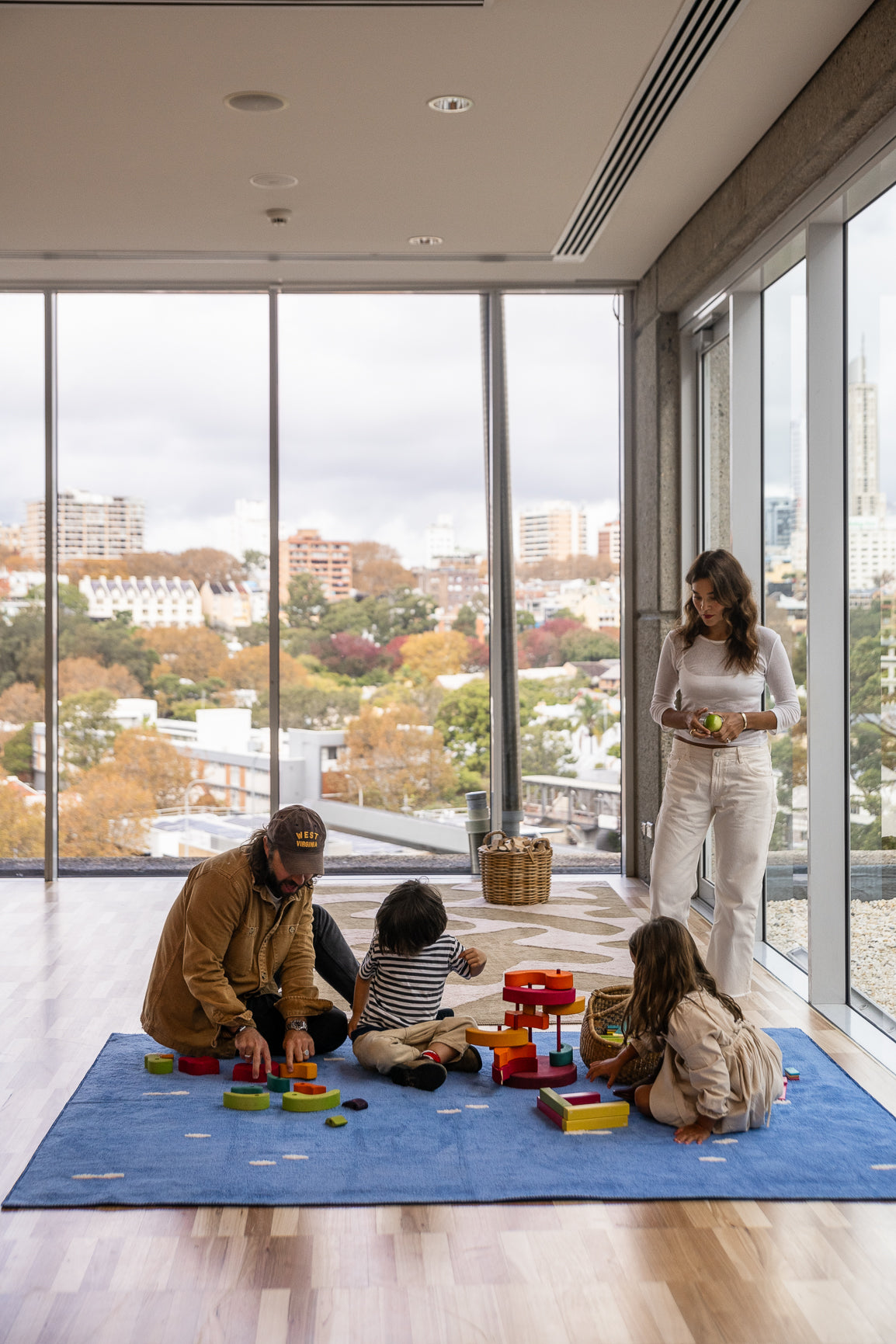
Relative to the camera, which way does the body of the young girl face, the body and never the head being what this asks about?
to the viewer's left

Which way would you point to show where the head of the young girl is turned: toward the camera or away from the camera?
away from the camera

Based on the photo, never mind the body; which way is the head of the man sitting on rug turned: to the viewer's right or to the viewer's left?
to the viewer's right

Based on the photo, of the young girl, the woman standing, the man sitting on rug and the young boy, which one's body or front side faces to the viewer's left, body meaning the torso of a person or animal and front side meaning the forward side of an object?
the young girl

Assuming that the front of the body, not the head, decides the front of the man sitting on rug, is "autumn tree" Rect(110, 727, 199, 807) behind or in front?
behind

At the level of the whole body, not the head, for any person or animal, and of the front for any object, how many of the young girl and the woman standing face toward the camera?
1

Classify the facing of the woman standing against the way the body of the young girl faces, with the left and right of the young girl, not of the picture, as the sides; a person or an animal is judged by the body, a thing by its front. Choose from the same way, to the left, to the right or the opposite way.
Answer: to the left
